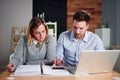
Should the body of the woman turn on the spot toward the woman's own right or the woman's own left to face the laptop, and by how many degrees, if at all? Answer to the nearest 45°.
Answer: approximately 45° to the woman's own left

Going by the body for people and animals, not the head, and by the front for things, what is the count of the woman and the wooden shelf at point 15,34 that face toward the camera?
2

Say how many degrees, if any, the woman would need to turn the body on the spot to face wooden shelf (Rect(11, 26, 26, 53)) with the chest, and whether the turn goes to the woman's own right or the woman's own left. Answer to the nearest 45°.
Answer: approximately 180°

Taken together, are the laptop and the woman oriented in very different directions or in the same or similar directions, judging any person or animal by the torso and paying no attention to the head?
very different directions

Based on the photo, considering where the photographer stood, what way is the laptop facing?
facing away from the viewer and to the left of the viewer

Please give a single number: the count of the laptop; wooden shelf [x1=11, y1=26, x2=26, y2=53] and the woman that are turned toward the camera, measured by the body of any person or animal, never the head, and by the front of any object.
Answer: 2

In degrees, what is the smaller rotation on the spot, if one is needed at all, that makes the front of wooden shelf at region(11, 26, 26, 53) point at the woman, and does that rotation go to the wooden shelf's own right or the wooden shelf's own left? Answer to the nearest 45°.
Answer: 0° — it already faces them

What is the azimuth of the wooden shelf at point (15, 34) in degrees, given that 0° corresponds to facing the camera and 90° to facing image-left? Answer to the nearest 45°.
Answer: approximately 0°

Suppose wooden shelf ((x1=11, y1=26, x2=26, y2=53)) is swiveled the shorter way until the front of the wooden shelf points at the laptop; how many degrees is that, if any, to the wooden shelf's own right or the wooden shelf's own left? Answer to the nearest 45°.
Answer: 0° — it already faces it
